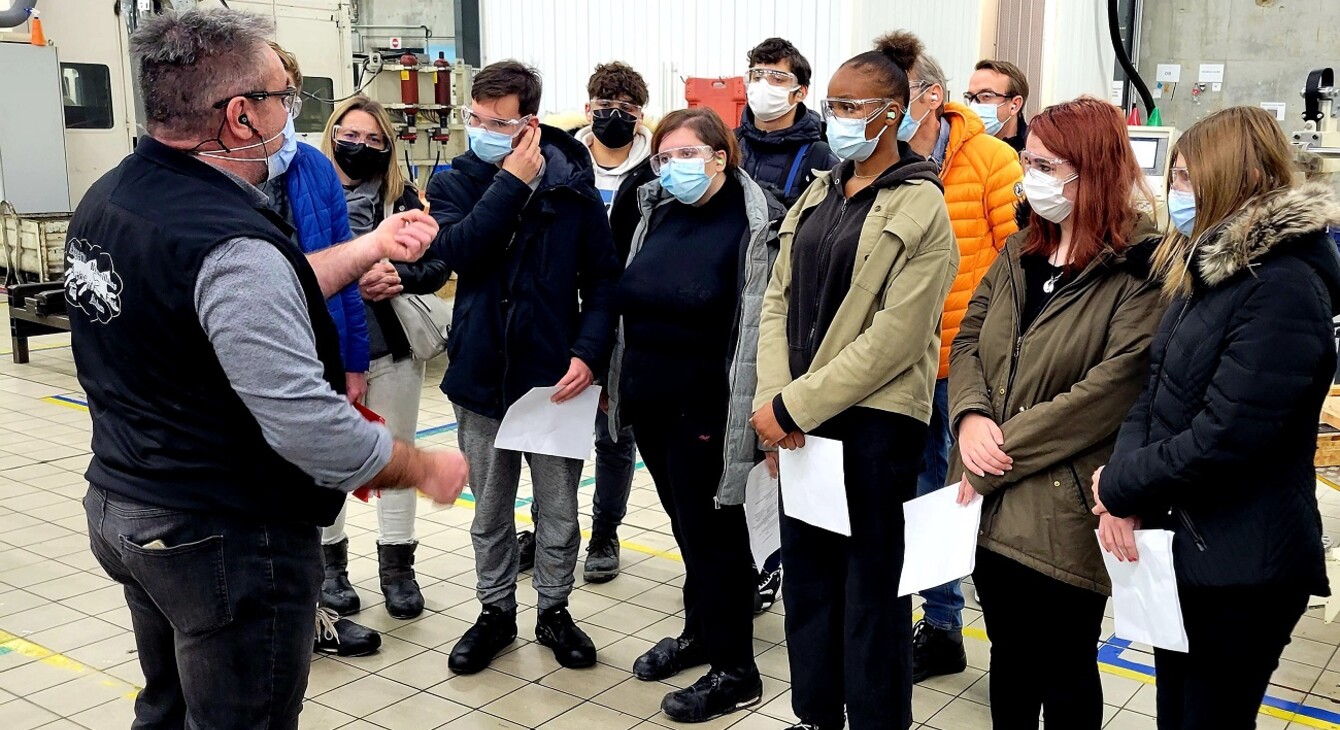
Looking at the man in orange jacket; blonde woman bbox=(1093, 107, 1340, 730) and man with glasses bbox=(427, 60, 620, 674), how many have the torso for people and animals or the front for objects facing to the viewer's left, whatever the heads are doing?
2

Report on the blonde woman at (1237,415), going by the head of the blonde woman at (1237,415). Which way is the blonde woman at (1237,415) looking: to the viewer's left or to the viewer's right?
to the viewer's left

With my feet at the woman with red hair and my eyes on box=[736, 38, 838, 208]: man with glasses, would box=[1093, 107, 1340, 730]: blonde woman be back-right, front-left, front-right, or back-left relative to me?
back-right

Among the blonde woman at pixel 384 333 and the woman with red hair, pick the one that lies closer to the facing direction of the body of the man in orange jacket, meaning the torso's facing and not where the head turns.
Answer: the blonde woman

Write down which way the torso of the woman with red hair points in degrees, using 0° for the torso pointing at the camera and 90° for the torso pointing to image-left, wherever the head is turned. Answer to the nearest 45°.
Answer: approximately 45°

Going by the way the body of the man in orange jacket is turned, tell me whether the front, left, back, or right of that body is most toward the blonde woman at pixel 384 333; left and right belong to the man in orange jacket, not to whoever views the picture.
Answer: front

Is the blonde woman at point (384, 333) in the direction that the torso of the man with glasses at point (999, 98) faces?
yes

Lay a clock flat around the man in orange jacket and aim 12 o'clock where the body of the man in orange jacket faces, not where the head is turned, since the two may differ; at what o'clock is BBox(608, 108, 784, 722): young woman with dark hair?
The young woman with dark hair is roughly at 11 o'clock from the man in orange jacket.

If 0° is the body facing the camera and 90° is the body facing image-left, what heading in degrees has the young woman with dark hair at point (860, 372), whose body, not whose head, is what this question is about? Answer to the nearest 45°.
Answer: approximately 45°

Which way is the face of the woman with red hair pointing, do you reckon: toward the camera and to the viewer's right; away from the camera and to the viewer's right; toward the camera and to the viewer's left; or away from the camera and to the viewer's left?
toward the camera and to the viewer's left

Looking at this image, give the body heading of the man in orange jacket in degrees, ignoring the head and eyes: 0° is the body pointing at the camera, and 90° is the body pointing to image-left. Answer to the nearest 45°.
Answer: approximately 90°

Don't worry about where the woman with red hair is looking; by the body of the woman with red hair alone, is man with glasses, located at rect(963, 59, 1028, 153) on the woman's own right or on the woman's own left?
on the woman's own right
